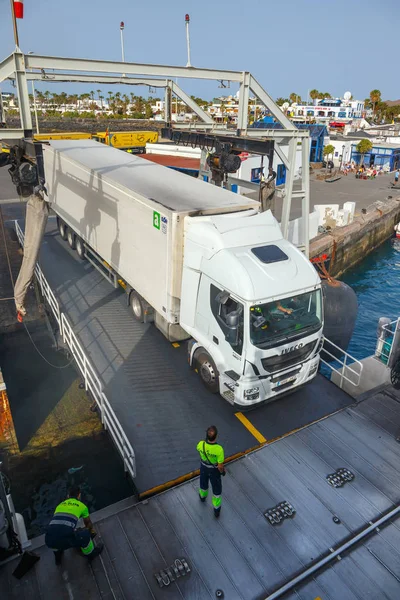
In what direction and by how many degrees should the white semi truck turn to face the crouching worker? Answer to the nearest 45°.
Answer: approximately 90° to its right

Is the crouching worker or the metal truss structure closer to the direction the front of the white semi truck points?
the crouching worker

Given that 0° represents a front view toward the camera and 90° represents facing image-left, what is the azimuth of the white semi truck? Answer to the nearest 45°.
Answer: approximately 315°

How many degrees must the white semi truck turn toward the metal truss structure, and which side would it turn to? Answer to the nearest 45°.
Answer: approximately 135° to its left

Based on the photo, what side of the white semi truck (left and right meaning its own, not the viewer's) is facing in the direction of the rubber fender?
left
